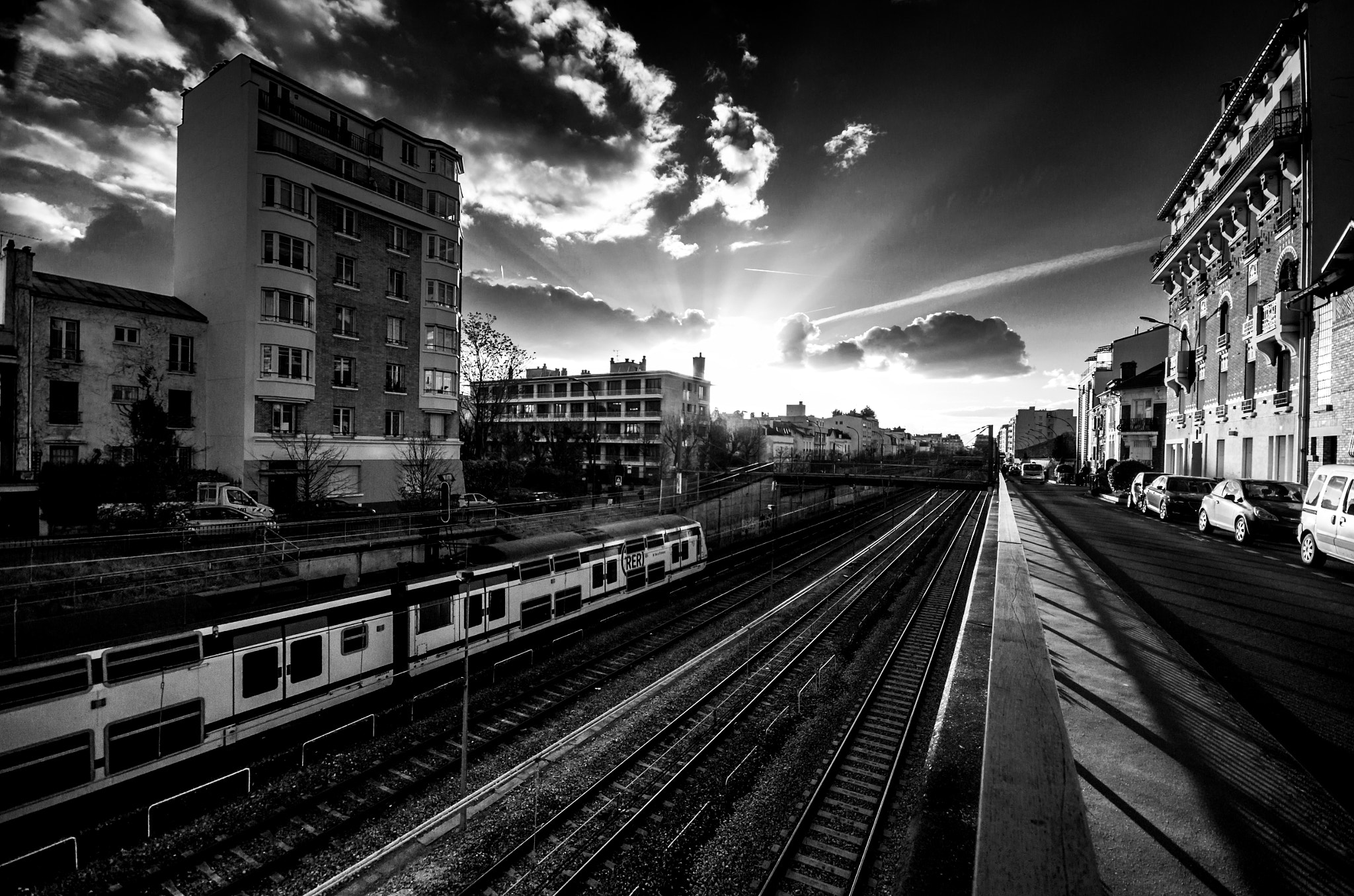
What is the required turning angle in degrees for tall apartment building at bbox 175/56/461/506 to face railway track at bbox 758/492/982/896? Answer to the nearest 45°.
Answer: approximately 45° to its right

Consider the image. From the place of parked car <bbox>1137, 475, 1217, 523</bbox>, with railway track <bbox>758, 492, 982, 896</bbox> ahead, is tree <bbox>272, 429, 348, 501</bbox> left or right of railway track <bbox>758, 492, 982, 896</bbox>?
right

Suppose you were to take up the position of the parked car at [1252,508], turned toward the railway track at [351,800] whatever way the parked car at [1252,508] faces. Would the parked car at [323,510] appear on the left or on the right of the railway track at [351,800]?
right
